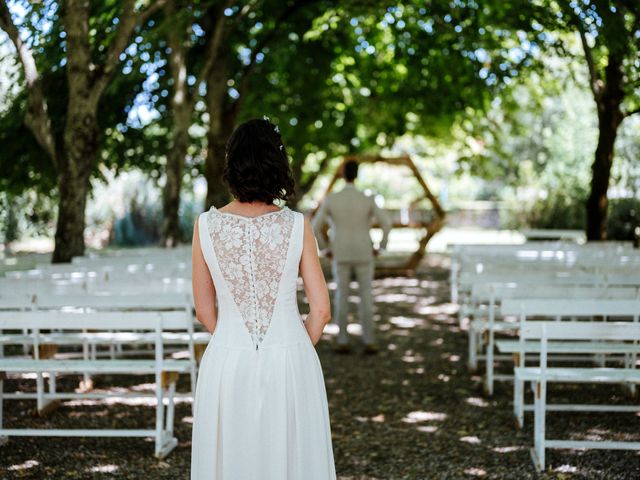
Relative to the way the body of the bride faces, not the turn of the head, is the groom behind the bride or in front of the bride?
in front

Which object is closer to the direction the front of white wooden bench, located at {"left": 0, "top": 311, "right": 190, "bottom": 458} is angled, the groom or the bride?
the groom

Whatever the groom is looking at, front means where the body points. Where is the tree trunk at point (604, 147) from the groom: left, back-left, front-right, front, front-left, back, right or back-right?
front-right

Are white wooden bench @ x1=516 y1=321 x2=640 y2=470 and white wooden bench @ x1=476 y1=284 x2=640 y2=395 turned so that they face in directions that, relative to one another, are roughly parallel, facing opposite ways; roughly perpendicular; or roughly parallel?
roughly parallel

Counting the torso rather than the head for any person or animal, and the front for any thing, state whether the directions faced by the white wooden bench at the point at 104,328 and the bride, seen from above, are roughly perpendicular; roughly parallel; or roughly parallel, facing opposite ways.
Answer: roughly parallel

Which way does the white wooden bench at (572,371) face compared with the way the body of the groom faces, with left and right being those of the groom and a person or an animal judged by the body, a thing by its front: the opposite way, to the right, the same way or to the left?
the same way

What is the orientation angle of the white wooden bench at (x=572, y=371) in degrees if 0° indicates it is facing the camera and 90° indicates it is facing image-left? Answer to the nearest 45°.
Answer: approximately 180°

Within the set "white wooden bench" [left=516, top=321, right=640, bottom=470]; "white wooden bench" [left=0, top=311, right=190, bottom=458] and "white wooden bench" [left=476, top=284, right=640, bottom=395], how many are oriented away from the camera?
3

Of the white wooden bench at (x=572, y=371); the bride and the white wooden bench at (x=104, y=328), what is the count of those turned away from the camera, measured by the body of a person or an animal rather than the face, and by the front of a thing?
3

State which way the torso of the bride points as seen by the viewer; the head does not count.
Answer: away from the camera

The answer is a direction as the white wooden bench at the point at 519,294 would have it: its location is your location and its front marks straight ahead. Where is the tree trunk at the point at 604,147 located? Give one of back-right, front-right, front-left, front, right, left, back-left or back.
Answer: front

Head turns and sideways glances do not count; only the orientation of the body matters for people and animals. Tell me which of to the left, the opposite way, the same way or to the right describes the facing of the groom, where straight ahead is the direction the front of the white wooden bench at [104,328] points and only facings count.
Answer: the same way

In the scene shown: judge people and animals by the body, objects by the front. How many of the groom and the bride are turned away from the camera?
2

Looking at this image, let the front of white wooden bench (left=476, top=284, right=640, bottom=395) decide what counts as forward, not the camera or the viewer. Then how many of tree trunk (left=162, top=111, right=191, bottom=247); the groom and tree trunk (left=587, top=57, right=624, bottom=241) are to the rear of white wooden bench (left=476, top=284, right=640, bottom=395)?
0

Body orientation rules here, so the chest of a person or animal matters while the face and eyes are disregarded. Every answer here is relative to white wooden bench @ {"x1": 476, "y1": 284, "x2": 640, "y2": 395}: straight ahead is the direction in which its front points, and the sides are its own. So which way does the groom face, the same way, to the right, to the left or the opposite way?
the same way

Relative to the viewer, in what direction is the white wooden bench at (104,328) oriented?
away from the camera

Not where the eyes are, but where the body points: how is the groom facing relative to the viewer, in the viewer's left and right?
facing away from the viewer
